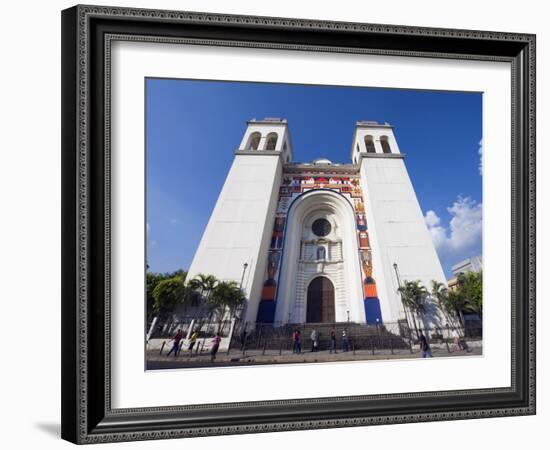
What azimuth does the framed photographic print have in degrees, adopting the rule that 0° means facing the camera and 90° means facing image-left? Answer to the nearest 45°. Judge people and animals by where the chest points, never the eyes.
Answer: approximately 315°
